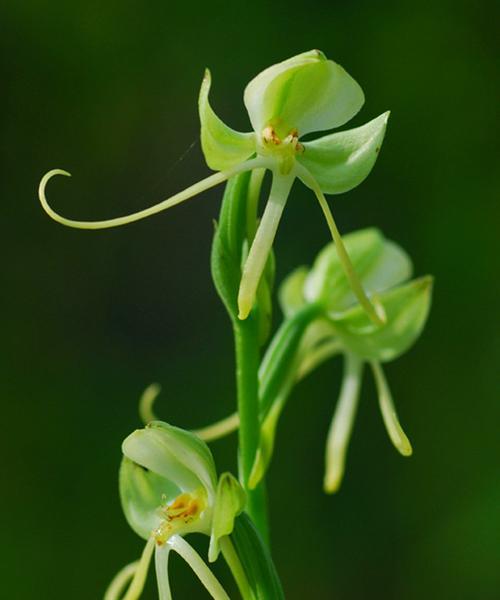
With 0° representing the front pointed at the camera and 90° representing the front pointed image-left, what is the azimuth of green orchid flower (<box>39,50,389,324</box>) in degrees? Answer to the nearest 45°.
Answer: approximately 0°

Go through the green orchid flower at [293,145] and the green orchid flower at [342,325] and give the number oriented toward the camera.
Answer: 1

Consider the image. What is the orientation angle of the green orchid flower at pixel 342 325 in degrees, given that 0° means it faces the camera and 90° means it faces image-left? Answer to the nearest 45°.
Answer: approximately 225°

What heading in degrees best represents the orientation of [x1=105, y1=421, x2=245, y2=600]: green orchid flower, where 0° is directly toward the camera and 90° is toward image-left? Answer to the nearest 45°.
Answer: approximately 45°
